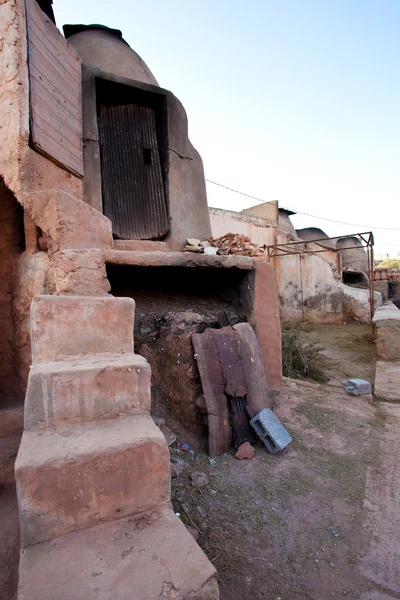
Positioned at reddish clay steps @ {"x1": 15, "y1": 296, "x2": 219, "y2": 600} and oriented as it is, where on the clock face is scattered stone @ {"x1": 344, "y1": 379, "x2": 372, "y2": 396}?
The scattered stone is roughly at 8 o'clock from the reddish clay steps.

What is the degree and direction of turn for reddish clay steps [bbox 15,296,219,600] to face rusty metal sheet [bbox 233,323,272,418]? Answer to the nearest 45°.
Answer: approximately 135° to its left

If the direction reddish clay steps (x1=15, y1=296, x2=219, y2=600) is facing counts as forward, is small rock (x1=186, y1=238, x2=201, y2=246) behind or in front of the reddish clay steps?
behind

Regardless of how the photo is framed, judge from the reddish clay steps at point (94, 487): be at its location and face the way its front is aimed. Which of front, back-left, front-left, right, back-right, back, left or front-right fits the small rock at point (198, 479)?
back-left

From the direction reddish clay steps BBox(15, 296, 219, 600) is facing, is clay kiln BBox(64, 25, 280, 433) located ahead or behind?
behind

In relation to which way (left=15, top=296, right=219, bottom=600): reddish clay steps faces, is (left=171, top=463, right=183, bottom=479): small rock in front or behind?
behind

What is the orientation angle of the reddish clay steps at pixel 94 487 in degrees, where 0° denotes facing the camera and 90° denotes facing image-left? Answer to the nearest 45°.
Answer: approximately 0°
